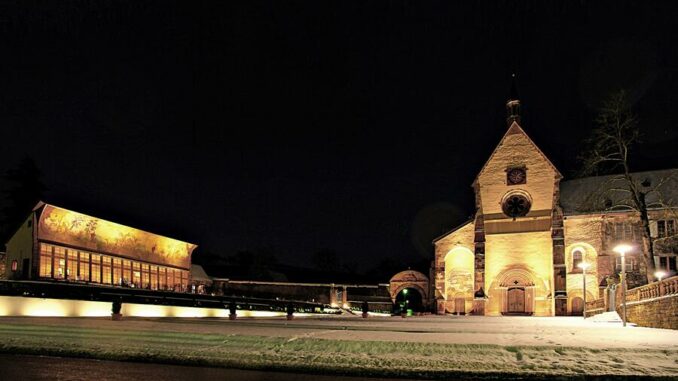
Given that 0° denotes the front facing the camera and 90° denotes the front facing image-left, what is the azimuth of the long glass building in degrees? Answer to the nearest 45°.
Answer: approximately 315°

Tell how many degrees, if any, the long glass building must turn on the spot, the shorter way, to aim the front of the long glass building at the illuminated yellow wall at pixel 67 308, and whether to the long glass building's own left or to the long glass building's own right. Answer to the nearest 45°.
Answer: approximately 45° to the long glass building's own right
